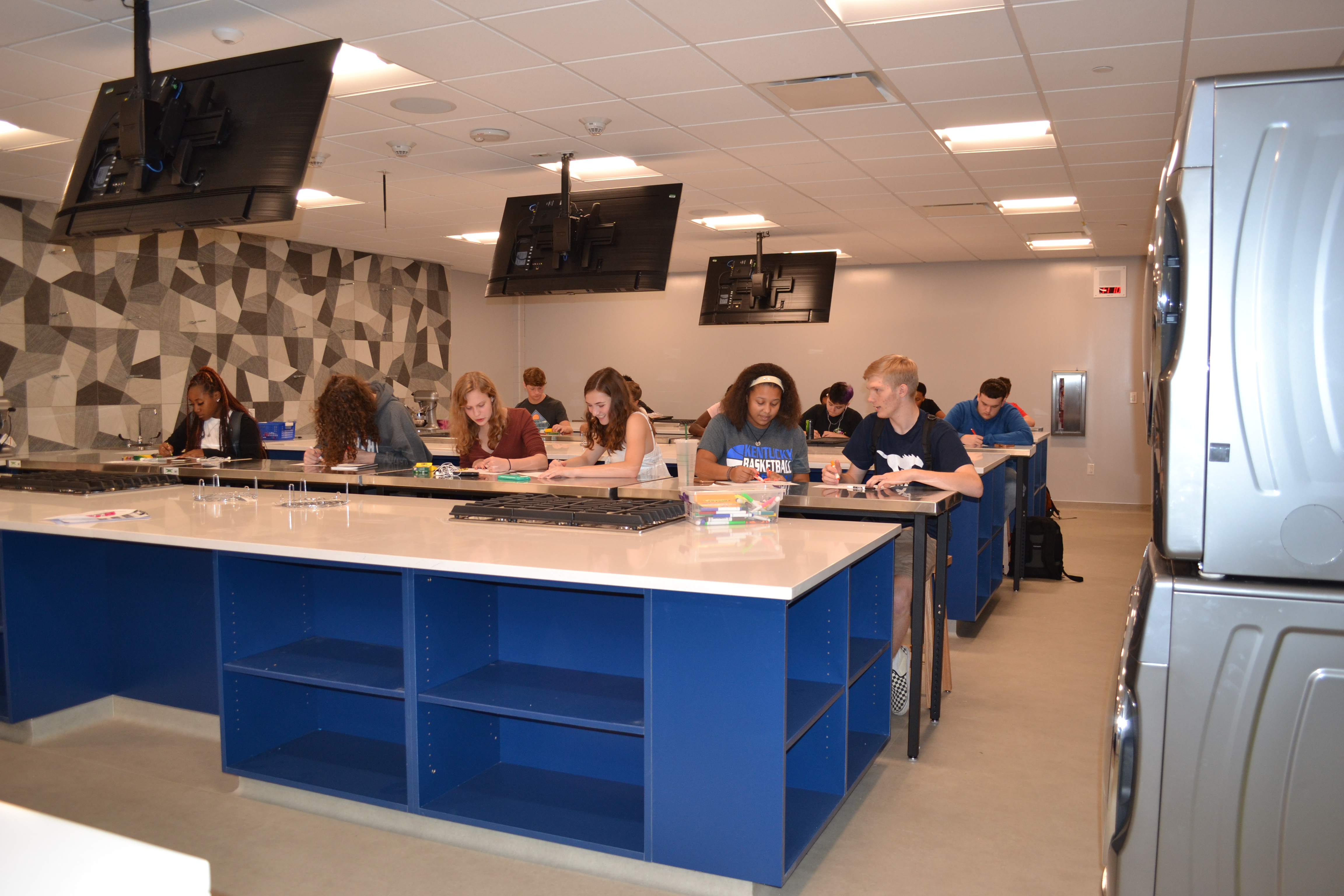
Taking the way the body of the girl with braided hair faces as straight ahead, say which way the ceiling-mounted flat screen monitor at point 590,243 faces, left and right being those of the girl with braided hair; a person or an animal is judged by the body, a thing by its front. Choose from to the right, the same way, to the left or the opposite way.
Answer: the opposite way

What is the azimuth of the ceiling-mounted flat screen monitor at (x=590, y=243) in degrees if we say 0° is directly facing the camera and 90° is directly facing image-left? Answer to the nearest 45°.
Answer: approximately 180°

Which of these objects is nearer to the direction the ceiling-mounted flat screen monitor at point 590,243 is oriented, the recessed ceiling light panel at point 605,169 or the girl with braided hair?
the recessed ceiling light panel

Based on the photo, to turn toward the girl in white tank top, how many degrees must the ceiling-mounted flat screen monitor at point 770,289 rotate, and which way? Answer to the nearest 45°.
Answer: approximately 180°

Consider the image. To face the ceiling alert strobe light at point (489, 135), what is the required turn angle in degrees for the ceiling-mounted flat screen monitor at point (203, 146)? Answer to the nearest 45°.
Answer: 0° — it already faces it

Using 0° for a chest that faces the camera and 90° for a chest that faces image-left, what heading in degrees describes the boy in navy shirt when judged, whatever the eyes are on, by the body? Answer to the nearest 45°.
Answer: approximately 45°

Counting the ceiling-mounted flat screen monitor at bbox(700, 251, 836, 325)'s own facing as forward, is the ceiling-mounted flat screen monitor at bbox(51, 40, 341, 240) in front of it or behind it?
behind

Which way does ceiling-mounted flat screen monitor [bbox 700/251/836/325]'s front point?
away from the camera

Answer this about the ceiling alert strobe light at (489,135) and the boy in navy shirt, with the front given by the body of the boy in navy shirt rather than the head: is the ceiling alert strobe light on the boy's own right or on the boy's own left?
on the boy's own right
